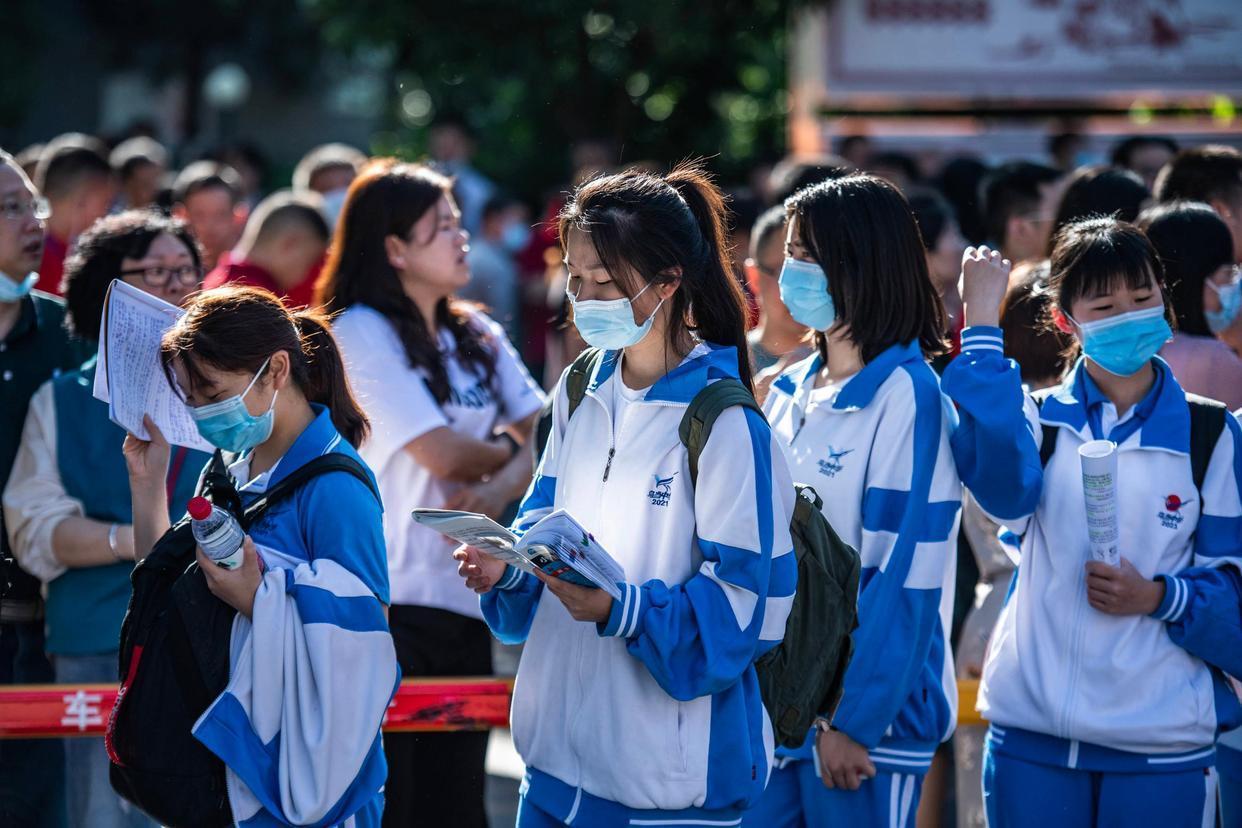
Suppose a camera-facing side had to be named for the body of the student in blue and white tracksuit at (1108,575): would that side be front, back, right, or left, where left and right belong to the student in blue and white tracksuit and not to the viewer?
front

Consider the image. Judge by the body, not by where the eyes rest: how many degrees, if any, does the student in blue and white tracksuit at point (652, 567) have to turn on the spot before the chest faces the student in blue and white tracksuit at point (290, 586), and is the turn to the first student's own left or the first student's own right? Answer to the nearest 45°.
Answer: approximately 45° to the first student's own right

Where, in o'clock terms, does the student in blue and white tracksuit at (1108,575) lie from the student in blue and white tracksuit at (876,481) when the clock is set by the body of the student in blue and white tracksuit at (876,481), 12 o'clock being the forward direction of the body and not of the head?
the student in blue and white tracksuit at (1108,575) is roughly at 7 o'clock from the student in blue and white tracksuit at (876,481).

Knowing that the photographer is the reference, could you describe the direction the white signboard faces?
facing the viewer

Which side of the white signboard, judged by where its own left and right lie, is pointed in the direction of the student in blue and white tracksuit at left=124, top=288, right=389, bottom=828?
front

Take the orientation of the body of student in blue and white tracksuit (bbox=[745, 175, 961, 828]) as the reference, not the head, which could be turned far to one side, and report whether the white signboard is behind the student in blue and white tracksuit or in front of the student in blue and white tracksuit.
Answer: behind

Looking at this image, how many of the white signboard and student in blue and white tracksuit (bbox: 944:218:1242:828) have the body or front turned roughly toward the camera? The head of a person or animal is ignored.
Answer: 2

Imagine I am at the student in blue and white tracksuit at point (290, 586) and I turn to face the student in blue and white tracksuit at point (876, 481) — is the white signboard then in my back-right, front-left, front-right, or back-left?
front-left

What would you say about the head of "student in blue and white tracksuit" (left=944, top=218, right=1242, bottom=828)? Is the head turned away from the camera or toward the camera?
toward the camera

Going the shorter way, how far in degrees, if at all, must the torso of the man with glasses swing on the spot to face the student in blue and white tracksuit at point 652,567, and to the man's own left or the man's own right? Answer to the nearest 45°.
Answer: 0° — they already face them

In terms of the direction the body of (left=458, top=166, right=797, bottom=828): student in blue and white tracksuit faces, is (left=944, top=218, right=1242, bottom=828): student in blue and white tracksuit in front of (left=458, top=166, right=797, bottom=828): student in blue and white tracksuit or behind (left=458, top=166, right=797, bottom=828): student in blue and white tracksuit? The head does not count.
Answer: behind

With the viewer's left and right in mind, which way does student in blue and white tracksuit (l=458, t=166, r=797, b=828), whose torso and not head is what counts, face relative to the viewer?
facing the viewer and to the left of the viewer

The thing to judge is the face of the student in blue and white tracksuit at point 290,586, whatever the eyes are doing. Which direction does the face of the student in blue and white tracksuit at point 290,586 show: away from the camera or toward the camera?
toward the camera
